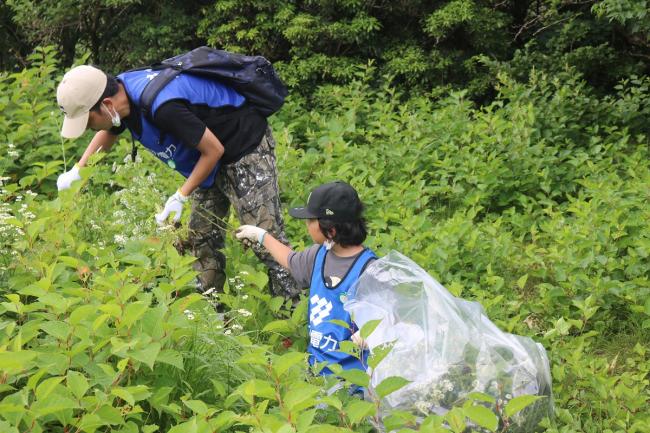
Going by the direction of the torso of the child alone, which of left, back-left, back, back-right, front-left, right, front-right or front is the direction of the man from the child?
right

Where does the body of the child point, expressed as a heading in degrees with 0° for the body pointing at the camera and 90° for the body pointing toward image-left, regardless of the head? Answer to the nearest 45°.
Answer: approximately 45°
